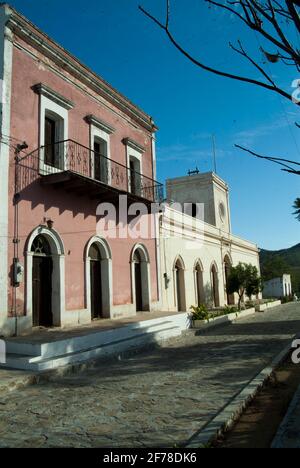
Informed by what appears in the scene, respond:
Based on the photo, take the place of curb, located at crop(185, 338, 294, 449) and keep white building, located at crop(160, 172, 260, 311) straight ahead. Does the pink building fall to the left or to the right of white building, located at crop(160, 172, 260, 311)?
left

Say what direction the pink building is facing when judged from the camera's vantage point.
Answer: facing the viewer and to the right of the viewer

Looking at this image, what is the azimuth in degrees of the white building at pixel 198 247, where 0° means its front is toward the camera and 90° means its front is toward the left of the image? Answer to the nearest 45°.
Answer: approximately 315°

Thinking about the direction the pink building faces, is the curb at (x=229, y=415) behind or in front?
in front

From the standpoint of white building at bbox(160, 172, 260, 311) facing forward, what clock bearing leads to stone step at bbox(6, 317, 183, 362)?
The stone step is roughly at 2 o'clock from the white building.

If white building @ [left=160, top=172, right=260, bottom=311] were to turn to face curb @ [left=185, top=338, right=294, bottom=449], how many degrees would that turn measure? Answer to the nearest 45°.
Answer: approximately 45° to its right

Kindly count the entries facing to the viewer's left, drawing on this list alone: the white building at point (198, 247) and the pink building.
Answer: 0
